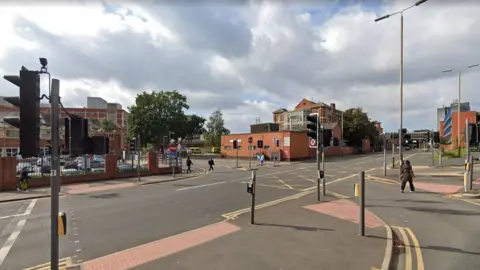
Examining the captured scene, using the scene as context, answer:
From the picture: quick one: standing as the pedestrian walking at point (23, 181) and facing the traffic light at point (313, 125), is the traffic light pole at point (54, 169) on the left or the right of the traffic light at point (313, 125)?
right

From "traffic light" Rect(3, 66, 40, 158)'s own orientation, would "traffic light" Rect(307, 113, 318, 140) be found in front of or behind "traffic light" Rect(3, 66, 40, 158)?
behind

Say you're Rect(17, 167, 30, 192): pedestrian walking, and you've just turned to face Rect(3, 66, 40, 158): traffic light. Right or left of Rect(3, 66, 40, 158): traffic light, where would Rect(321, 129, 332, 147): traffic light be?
left

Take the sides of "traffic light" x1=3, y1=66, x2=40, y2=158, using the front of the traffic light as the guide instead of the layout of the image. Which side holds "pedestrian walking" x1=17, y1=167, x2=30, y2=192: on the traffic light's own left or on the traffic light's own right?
on the traffic light's own right

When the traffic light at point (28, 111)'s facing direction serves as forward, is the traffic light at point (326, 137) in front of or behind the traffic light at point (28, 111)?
behind

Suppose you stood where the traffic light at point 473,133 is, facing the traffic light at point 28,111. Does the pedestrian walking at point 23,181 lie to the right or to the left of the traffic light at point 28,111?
right

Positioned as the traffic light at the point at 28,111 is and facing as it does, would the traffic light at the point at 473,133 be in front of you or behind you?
behind
